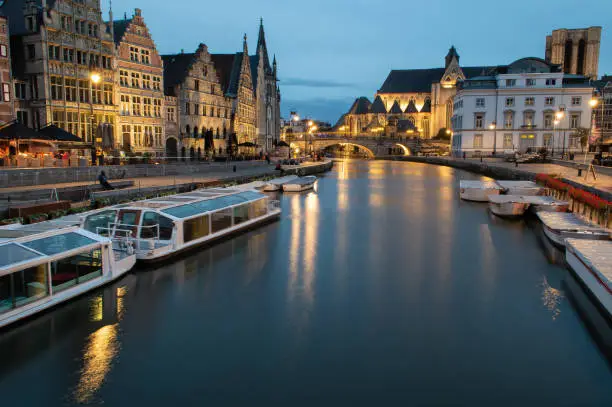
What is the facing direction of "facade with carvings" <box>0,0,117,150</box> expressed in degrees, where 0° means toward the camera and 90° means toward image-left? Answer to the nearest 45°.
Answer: approximately 315°

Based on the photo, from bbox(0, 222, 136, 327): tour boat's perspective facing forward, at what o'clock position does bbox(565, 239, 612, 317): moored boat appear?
The moored boat is roughly at 2 o'clock from the tour boat.

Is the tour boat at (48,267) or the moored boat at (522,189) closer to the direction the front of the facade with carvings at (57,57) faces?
the moored boat

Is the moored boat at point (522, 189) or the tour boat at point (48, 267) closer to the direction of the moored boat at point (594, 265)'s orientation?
the moored boat

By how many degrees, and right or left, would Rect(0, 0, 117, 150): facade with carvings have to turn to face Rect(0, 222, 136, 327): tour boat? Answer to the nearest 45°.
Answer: approximately 45° to its right

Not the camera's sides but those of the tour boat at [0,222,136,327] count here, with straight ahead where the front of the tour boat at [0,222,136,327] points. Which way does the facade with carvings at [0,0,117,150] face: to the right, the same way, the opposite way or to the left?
to the right

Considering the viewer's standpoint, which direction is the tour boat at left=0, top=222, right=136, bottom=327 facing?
facing away from the viewer and to the right of the viewer
